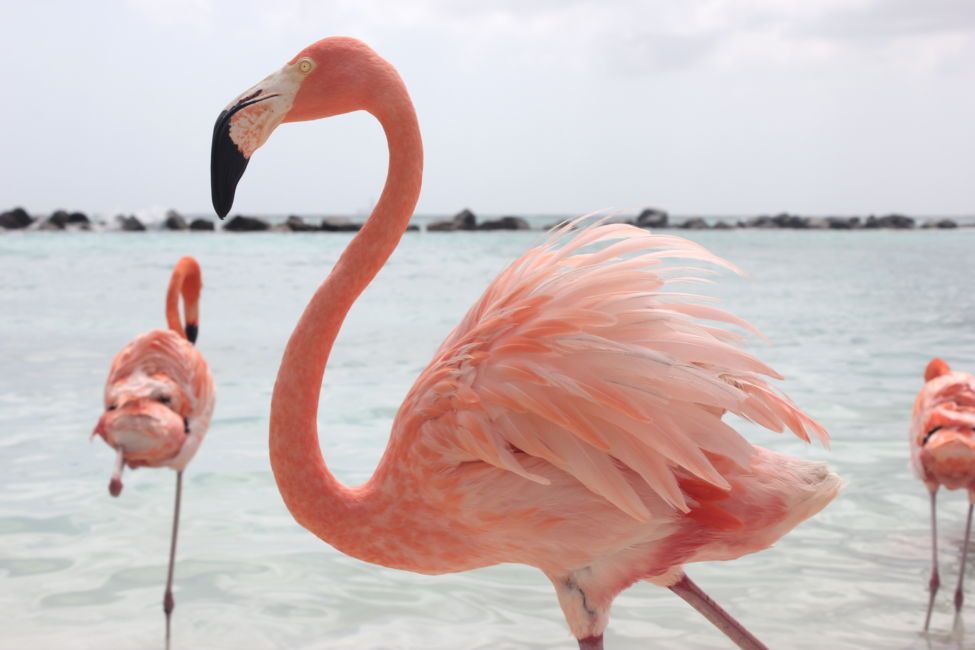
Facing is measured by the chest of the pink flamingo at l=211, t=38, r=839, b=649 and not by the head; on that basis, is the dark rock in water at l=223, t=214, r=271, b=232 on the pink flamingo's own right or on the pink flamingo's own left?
on the pink flamingo's own right

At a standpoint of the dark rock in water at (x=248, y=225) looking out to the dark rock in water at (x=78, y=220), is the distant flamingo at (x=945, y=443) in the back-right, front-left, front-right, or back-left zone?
back-left

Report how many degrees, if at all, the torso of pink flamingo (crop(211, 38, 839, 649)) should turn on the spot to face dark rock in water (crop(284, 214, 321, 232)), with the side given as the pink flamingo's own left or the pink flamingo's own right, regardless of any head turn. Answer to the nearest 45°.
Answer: approximately 90° to the pink flamingo's own right

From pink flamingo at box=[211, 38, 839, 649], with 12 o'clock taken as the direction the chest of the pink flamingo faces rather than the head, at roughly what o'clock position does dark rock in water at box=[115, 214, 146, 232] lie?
The dark rock in water is roughly at 2 o'clock from the pink flamingo.

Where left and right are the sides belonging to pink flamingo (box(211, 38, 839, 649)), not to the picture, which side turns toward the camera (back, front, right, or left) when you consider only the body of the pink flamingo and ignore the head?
left

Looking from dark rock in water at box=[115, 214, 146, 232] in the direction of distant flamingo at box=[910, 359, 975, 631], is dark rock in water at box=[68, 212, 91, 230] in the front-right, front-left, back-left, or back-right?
back-right

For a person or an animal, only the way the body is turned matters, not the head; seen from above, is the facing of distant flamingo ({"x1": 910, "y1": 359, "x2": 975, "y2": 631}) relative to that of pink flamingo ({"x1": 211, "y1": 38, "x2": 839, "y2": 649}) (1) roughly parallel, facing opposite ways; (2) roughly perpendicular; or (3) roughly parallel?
roughly perpendicular
